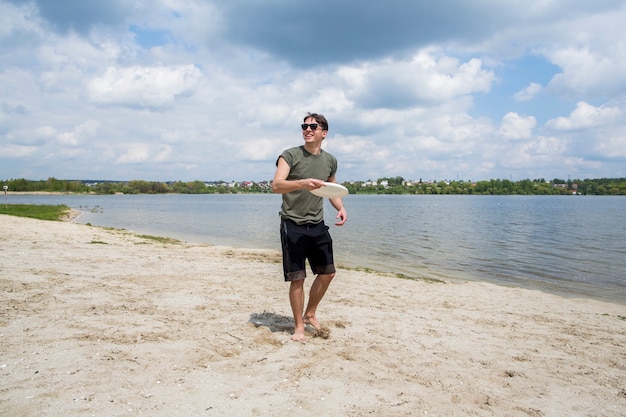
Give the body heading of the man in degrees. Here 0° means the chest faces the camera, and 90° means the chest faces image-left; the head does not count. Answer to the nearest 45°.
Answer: approximately 0°
